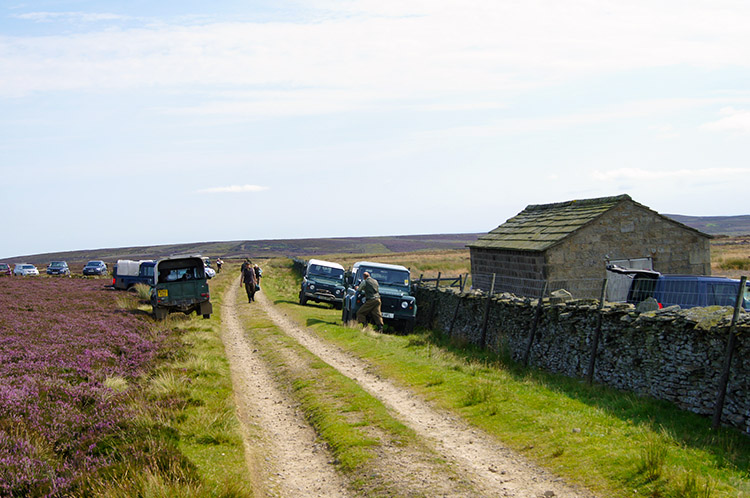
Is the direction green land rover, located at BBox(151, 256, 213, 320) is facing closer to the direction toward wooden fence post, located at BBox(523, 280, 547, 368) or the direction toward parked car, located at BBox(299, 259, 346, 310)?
the parked car

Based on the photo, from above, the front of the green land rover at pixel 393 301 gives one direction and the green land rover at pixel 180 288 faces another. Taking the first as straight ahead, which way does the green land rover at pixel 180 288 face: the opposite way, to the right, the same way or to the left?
the opposite way

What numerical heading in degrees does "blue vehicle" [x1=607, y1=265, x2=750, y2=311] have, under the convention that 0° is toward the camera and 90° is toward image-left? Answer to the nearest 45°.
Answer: approximately 225°

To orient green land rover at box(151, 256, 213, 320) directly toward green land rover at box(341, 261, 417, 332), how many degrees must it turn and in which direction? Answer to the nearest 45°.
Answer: approximately 135° to its right

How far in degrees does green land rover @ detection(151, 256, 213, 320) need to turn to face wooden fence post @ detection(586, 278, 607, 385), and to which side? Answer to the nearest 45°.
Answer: approximately 135° to its right

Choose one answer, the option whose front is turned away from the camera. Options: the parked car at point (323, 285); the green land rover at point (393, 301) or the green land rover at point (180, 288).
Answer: the green land rover at point (180, 288)

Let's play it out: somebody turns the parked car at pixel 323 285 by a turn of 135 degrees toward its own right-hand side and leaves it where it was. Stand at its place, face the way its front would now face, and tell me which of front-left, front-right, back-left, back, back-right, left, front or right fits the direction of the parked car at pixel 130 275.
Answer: front

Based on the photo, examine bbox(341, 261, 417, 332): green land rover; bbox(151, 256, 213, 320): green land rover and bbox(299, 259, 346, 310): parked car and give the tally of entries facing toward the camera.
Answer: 2

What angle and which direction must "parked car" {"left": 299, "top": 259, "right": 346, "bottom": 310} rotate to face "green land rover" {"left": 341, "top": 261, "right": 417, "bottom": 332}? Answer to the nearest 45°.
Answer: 0° — it already faces it

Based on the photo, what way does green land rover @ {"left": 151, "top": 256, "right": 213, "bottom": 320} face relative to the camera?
away from the camera

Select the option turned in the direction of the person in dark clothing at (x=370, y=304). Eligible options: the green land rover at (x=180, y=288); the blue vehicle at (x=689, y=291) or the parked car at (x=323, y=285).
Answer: the parked car

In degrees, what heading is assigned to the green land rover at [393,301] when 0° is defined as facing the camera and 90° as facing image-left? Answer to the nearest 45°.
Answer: approximately 0°
